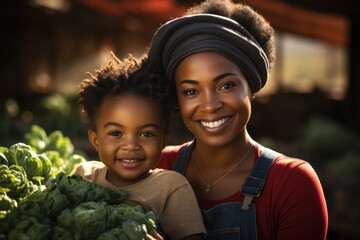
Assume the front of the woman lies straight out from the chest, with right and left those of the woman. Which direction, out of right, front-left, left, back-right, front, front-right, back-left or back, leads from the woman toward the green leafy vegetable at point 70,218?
front
